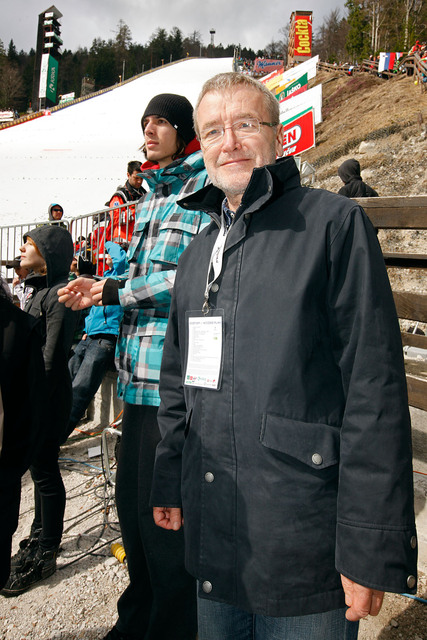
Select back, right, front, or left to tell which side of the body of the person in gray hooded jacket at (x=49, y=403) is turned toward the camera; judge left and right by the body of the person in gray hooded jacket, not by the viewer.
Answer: left

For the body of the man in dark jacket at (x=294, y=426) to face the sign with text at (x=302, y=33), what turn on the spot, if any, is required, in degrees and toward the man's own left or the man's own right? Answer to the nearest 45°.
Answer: approximately 135° to the man's own right

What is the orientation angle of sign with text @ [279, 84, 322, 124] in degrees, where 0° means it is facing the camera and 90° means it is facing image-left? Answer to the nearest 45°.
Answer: approximately 45°

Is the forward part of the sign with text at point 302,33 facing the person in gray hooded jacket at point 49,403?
yes

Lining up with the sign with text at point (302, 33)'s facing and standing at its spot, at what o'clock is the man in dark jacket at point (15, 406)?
The man in dark jacket is roughly at 12 o'clock from the sign with text.

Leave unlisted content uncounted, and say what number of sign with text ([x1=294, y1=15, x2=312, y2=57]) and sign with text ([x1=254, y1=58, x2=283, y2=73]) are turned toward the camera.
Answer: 2

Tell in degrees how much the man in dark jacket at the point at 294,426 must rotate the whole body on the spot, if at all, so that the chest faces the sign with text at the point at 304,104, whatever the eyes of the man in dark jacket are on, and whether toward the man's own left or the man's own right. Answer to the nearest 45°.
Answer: approximately 135° to the man's own right
